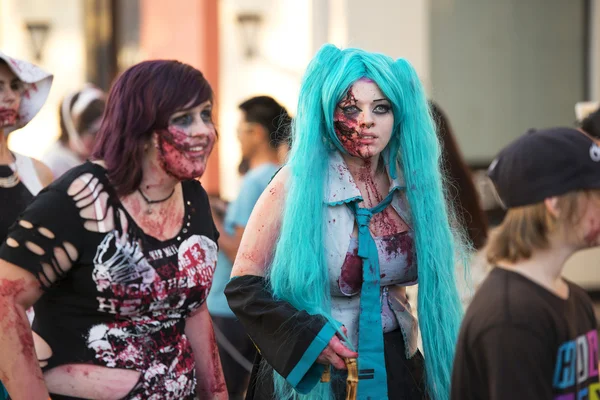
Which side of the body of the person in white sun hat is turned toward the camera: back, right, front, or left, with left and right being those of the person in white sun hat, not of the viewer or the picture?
front

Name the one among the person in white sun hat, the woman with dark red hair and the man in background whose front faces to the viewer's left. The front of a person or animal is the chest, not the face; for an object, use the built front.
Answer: the man in background

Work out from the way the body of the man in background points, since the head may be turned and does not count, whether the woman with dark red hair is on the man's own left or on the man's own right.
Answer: on the man's own left

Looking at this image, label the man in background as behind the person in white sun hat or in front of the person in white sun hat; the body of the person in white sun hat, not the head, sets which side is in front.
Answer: behind

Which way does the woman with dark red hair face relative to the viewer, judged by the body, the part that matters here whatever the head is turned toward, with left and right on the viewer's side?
facing the viewer and to the right of the viewer

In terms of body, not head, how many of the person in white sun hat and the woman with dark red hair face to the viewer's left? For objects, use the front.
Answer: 0

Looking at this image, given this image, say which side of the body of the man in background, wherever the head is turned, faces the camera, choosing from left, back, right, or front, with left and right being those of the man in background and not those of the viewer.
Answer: left

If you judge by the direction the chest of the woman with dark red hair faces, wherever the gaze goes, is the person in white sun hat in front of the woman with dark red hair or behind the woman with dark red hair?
behind

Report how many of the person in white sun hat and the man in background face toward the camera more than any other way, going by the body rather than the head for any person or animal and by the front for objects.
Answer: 1

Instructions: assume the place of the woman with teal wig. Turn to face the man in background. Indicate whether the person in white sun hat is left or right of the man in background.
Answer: left

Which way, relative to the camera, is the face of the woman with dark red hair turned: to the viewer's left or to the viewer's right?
to the viewer's right

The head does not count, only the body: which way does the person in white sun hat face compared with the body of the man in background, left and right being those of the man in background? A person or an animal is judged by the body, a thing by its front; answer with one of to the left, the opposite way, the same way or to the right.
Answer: to the left
